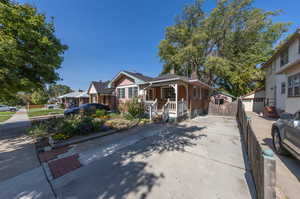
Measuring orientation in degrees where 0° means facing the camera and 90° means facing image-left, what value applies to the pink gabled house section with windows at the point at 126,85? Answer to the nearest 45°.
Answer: approximately 45°

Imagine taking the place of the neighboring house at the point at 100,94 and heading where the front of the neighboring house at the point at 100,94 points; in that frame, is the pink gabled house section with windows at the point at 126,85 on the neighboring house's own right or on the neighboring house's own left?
on the neighboring house's own left

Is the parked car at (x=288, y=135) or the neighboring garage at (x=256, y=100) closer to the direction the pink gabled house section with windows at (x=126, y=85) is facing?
the parked car

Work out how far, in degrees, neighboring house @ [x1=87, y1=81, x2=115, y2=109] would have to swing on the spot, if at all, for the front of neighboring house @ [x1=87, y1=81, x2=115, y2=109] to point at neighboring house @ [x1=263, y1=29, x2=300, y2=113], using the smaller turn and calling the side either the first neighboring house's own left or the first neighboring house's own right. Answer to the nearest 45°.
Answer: approximately 90° to the first neighboring house's own left

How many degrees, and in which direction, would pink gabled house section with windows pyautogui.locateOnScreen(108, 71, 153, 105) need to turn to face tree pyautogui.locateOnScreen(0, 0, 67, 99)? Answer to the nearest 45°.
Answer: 0° — it already faces it

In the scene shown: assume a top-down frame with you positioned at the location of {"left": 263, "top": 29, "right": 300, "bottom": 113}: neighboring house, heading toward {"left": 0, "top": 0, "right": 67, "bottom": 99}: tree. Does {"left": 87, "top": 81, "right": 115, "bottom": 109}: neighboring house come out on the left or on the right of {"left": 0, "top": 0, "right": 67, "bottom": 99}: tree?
right

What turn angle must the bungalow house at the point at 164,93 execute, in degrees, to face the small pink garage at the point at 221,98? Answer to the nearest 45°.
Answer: approximately 180°

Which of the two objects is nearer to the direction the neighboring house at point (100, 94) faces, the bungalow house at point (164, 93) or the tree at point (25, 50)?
the tree

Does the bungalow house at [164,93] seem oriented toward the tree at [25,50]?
yes

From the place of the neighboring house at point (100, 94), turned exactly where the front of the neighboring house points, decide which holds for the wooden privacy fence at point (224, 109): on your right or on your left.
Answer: on your left
